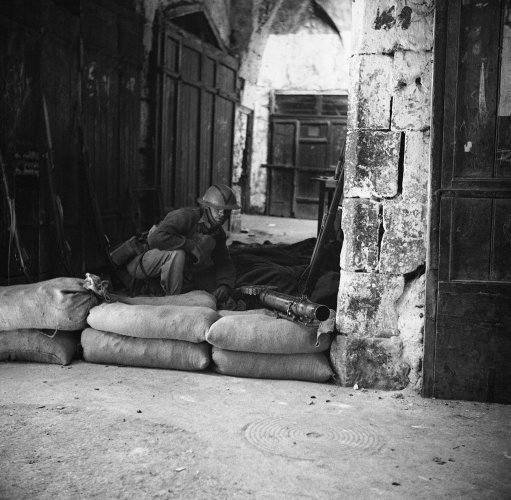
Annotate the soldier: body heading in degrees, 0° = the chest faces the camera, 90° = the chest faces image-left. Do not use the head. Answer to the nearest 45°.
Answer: approximately 315°

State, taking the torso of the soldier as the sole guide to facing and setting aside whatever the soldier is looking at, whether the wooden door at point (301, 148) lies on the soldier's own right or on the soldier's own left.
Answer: on the soldier's own left

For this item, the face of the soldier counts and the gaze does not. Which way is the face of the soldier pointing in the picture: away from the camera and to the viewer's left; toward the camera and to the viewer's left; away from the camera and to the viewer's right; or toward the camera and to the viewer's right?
toward the camera and to the viewer's right

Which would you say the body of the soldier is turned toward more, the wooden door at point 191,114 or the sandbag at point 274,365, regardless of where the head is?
the sandbag

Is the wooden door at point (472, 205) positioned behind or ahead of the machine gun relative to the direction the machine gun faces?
ahead

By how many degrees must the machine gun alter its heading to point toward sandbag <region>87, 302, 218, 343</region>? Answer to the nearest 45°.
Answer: approximately 135° to its right

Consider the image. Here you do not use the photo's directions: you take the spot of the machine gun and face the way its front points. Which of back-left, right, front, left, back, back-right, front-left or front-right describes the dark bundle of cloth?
back-left
